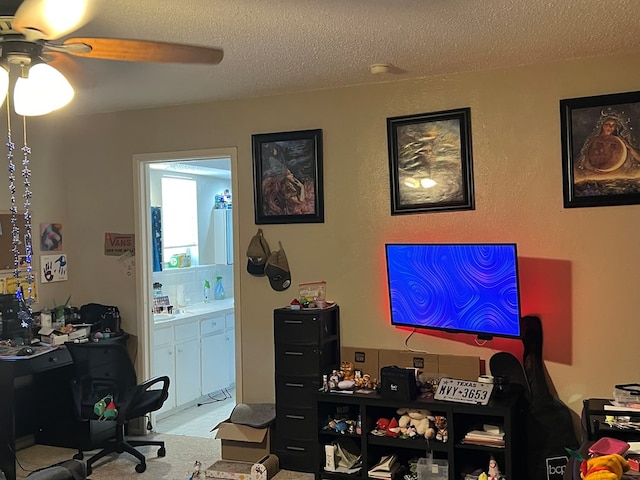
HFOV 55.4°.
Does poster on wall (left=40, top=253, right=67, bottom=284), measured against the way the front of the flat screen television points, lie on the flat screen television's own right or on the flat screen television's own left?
on the flat screen television's own right

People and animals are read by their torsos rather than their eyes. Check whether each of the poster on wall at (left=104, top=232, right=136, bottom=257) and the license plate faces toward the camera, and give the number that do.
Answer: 2

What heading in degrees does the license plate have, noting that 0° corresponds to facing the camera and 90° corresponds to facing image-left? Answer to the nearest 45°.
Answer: approximately 0°

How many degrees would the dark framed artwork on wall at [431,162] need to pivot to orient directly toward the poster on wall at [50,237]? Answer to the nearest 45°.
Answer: approximately 90° to its right

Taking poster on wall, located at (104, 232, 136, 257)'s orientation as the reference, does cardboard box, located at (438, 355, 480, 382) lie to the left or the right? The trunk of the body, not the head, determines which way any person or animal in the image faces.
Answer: on its left

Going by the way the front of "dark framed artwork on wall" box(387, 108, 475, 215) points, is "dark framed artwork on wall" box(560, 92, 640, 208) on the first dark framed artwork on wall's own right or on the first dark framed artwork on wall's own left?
on the first dark framed artwork on wall's own left

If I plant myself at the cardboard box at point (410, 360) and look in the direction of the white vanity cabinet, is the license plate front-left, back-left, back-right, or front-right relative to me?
back-left

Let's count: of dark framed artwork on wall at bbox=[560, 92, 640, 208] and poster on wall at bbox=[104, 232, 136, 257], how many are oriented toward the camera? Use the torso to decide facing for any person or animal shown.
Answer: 2
